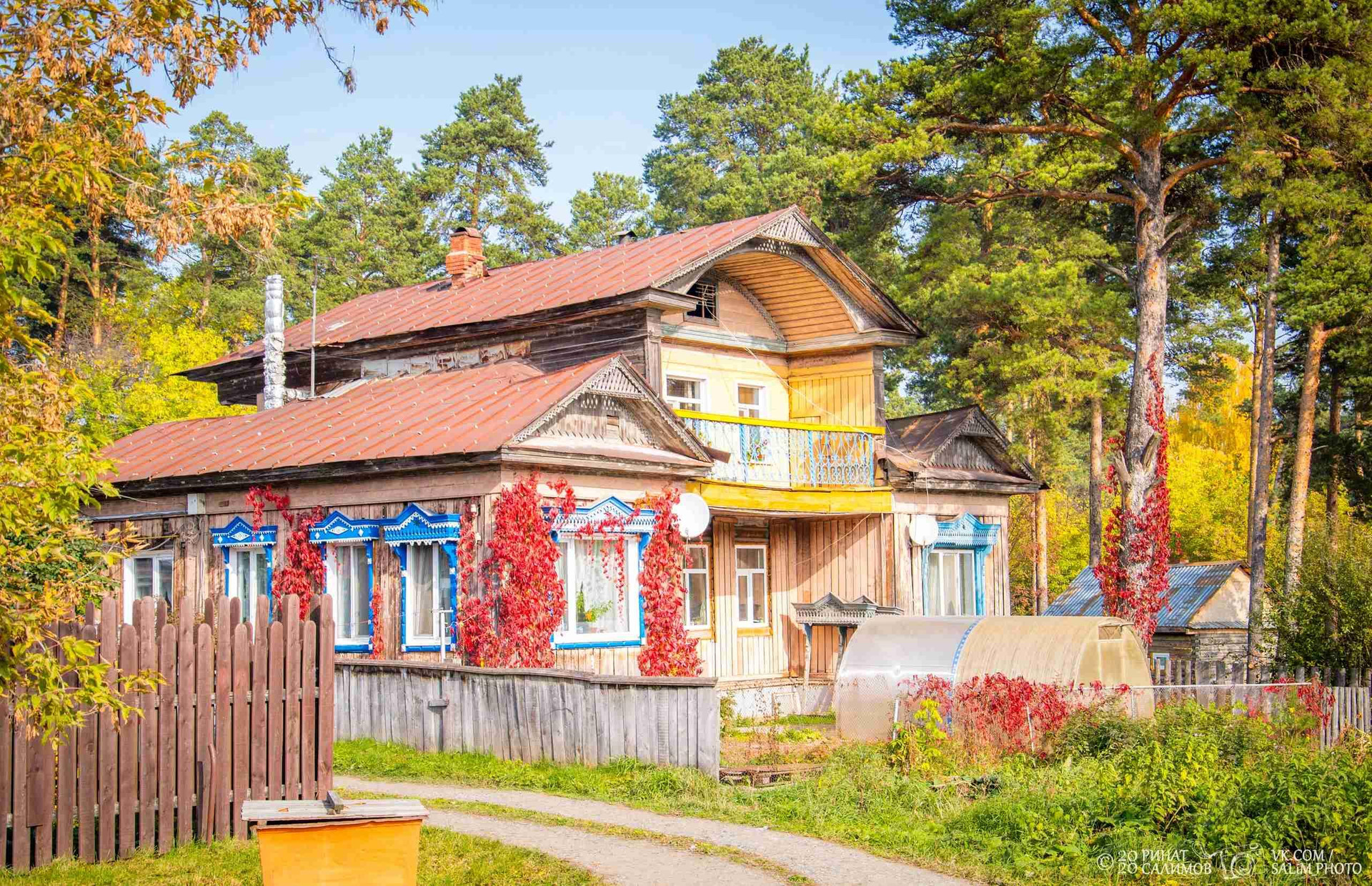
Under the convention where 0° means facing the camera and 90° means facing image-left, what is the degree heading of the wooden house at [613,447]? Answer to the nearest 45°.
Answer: approximately 315°

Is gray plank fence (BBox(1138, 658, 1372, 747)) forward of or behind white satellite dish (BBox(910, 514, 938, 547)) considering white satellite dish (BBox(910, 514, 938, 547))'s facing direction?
forward

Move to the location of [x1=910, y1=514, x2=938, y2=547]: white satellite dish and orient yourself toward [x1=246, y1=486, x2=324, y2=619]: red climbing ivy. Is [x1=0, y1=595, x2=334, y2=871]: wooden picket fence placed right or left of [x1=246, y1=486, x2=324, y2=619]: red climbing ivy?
left

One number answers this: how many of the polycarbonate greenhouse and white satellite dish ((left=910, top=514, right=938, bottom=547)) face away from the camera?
0
